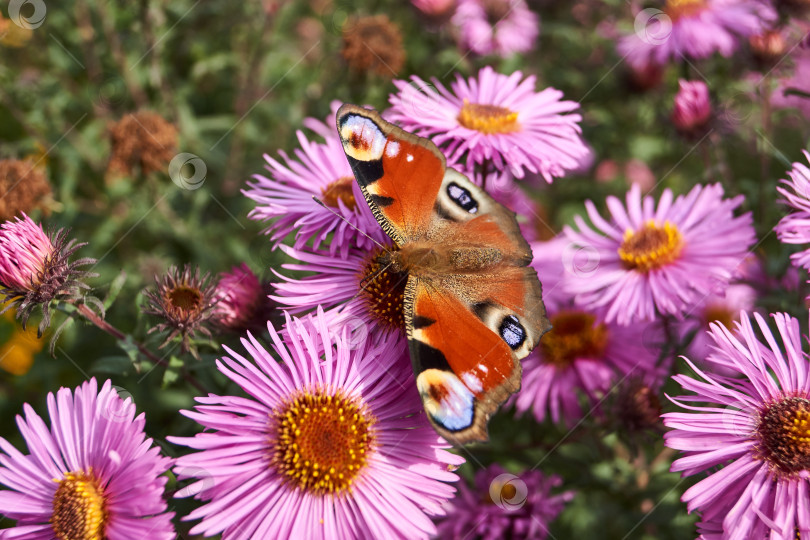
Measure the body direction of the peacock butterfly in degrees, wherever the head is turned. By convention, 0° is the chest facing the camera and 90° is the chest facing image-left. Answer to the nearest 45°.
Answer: approximately 90°

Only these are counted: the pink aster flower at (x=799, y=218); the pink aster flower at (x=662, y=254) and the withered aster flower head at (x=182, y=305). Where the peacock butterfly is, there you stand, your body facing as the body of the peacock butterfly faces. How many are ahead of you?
1

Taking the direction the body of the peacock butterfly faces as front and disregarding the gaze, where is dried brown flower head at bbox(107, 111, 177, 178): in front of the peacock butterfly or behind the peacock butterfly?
in front

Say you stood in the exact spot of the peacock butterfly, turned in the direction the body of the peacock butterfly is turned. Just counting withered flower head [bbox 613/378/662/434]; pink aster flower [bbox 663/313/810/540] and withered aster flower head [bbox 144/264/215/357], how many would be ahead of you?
1

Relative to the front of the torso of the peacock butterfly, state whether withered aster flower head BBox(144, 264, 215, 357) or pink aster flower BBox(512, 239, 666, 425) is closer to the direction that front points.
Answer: the withered aster flower head
